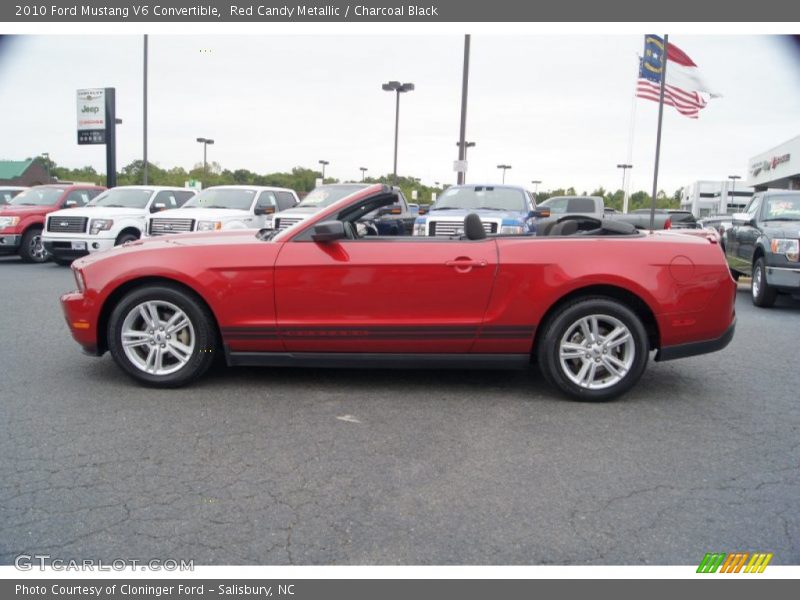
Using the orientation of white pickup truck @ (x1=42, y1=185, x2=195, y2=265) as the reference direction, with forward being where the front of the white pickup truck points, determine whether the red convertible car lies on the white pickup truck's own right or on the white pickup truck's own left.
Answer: on the white pickup truck's own left

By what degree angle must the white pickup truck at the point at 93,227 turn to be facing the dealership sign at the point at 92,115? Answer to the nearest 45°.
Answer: approximately 135° to its right

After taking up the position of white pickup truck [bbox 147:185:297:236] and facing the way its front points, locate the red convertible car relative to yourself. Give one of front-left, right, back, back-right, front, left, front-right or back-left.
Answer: front-left

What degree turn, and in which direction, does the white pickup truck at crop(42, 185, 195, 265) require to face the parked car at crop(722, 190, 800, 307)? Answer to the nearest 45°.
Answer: approximately 90° to its left

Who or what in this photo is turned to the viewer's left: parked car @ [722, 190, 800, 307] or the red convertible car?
the red convertible car

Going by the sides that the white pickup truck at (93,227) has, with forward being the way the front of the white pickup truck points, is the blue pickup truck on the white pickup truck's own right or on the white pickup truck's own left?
on the white pickup truck's own left

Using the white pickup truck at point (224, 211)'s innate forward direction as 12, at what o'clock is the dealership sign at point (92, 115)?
The dealership sign is roughly at 4 o'clock from the white pickup truck.

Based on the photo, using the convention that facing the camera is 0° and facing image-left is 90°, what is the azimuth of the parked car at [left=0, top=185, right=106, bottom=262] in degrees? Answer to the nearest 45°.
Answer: approximately 45°

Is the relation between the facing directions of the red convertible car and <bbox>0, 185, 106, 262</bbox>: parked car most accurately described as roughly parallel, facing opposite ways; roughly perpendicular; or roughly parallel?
roughly perpendicular

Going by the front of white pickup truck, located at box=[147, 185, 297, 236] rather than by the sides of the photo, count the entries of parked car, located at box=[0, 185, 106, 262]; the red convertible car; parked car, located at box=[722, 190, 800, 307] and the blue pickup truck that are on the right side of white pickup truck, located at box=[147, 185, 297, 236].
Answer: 1

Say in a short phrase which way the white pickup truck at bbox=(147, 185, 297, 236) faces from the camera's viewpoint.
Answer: facing the viewer and to the left of the viewer

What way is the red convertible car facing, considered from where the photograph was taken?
facing to the left of the viewer

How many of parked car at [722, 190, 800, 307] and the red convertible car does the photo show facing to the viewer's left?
1
